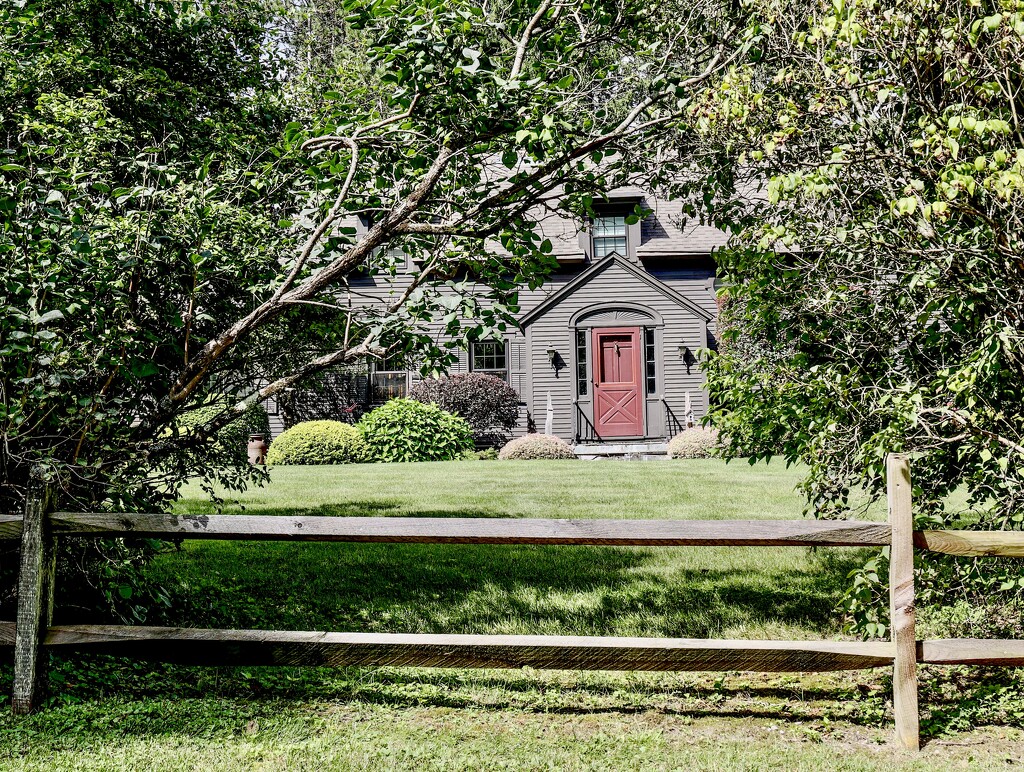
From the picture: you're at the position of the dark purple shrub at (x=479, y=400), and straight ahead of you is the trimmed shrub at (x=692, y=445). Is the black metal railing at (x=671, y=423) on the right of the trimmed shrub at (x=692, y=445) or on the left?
left

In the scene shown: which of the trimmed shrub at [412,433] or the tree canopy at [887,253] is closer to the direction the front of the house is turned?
the tree canopy

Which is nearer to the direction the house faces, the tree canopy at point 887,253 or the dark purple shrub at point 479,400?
the tree canopy

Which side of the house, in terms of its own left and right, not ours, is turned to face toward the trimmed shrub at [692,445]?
front

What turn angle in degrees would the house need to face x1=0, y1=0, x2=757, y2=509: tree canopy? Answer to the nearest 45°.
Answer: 0° — it already faces it

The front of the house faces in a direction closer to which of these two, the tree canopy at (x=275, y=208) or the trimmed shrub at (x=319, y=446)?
the tree canopy

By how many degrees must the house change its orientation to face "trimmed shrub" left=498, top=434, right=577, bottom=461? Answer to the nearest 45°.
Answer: approximately 45° to its right

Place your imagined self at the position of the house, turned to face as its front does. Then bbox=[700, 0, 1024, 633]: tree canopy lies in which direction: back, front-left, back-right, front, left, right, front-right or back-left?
front

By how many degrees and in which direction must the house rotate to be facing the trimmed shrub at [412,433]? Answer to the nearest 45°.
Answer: approximately 45° to its right

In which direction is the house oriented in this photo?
toward the camera

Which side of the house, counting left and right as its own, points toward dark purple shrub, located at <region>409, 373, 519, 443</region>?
front
